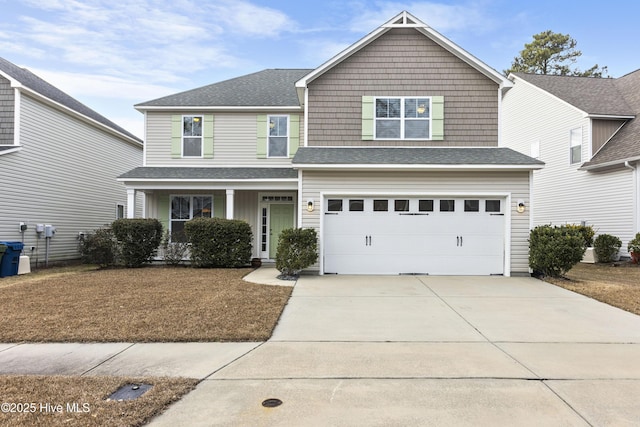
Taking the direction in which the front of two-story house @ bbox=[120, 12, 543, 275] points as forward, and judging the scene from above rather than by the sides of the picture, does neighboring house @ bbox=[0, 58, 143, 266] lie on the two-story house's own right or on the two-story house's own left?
on the two-story house's own right

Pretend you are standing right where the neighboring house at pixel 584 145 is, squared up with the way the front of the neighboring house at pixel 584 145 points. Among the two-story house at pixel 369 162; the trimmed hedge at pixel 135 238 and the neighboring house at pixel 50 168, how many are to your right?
3

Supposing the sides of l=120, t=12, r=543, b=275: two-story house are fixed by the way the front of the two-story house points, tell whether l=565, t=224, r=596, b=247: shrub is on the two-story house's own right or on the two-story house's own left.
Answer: on the two-story house's own left

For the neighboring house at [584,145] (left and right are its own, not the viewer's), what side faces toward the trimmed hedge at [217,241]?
right

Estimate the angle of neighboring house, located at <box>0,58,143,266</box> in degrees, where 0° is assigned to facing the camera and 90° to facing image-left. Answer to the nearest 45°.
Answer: approximately 45°

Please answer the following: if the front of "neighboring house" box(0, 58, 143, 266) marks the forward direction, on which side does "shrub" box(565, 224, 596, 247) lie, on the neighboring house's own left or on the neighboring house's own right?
on the neighboring house's own left

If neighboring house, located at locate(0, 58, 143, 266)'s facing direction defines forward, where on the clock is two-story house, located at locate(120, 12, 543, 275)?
The two-story house is roughly at 9 o'clock from the neighboring house.

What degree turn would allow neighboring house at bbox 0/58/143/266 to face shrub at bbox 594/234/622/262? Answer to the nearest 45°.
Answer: approximately 90° to its left
